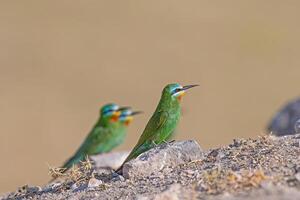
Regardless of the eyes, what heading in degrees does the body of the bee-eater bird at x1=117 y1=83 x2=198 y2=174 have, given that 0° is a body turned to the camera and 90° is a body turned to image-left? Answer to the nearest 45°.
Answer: approximately 270°

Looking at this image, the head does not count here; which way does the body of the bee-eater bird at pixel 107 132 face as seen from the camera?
to the viewer's right

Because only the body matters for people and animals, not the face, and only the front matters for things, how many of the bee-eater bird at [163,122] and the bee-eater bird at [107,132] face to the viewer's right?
2
